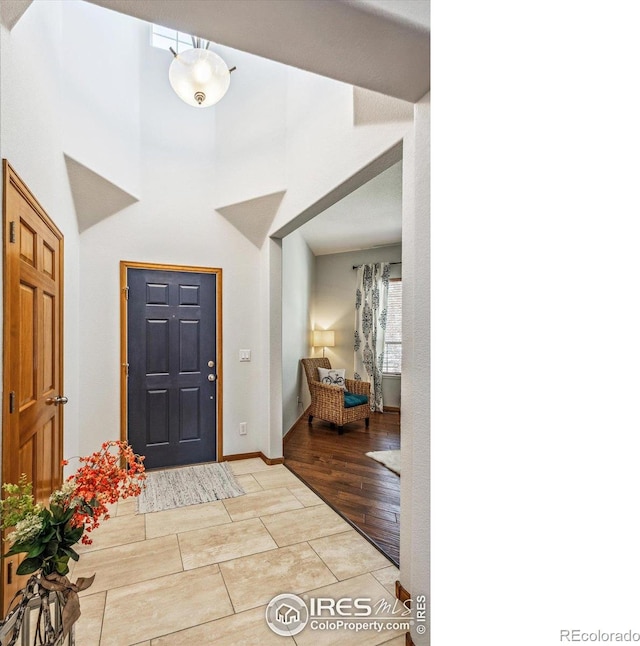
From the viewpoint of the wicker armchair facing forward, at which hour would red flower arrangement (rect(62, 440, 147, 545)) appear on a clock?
The red flower arrangement is roughly at 2 o'clock from the wicker armchair.

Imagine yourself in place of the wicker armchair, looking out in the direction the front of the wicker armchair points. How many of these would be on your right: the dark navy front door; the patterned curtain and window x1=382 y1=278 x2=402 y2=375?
1

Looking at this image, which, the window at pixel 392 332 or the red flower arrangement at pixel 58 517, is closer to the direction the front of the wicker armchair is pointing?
the red flower arrangement

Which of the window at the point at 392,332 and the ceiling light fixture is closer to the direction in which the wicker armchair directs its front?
the ceiling light fixture

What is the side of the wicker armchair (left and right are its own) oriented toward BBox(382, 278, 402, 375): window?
left

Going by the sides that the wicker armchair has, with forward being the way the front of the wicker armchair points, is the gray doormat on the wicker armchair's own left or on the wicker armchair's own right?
on the wicker armchair's own right

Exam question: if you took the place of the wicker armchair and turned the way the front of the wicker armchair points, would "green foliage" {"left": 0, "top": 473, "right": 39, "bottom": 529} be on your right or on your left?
on your right

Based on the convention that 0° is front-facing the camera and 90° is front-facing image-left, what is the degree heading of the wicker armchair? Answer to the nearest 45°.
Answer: approximately 315°

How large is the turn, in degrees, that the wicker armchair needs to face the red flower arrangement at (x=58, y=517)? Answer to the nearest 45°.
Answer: approximately 45° to its right
